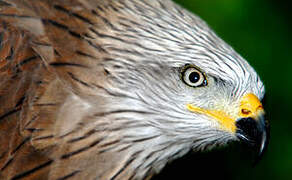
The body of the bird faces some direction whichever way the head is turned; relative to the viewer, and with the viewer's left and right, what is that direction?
facing to the right of the viewer
